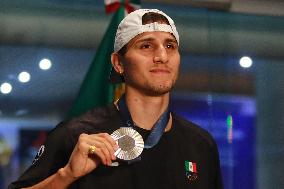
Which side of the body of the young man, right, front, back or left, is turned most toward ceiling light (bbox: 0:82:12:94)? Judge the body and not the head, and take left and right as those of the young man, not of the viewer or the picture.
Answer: back

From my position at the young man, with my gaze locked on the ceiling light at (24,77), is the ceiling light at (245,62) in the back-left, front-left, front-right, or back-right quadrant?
front-right

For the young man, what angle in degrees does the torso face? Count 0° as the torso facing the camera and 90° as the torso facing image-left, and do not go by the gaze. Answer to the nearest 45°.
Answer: approximately 315°

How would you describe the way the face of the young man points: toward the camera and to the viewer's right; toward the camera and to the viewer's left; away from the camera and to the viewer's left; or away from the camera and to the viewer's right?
toward the camera and to the viewer's right

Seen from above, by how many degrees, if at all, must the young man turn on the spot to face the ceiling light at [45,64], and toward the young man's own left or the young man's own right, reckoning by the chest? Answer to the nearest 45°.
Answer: approximately 135° to the young man's own left

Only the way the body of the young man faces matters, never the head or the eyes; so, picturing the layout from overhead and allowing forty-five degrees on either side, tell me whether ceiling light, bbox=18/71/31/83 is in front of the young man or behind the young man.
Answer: behind
